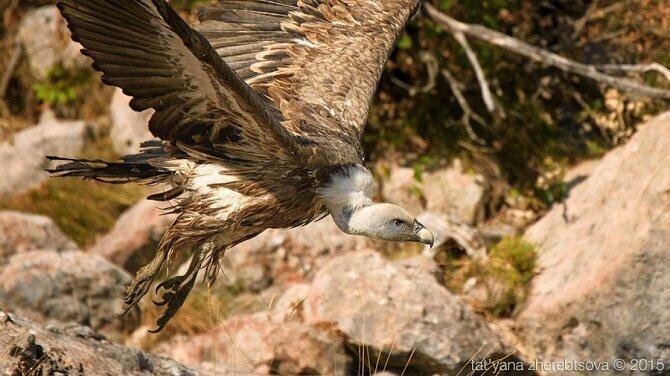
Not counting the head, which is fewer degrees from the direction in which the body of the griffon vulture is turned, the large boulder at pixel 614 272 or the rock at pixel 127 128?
the large boulder

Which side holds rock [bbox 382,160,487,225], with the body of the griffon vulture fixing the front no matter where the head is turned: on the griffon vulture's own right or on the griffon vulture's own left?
on the griffon vulture's own left

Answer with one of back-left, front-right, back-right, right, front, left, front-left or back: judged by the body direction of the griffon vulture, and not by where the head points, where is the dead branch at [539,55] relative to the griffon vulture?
front-left

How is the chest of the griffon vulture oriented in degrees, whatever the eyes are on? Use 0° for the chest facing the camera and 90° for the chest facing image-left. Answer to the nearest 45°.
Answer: approximately 270°

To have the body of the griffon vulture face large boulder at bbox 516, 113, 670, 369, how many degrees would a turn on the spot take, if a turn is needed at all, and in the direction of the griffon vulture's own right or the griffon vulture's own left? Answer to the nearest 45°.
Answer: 0° — it already faces it
